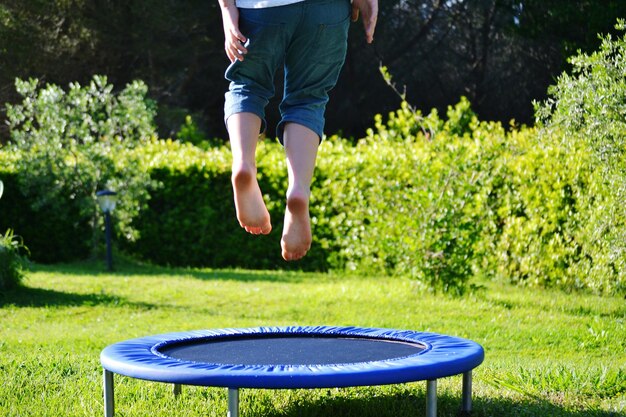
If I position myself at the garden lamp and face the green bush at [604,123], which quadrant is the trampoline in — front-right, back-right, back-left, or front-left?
front-right

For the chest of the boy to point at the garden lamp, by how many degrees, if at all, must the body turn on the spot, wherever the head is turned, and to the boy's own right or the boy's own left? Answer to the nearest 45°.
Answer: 0° — they already face it

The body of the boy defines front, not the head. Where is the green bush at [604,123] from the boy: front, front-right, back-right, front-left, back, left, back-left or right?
front-right

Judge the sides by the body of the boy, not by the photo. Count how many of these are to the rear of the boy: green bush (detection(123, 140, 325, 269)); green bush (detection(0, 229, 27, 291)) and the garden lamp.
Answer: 0

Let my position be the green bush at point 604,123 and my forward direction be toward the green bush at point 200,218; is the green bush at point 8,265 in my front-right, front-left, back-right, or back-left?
front-left

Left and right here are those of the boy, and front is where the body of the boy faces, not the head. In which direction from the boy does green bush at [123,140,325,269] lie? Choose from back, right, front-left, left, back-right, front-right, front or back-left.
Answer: front

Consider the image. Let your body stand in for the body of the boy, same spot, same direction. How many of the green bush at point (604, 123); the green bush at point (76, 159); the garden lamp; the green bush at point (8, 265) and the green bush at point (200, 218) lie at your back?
0

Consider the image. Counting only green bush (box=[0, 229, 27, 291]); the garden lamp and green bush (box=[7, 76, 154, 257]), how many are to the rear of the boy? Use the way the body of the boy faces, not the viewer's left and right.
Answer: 0

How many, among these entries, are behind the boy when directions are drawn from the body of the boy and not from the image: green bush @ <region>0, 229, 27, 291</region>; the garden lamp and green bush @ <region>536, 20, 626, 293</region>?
0

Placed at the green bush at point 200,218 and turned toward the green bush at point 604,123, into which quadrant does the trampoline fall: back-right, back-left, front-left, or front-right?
front-right

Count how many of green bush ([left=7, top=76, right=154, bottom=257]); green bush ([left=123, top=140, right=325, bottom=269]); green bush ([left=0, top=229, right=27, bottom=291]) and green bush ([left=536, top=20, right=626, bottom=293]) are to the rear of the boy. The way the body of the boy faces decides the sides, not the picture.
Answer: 0

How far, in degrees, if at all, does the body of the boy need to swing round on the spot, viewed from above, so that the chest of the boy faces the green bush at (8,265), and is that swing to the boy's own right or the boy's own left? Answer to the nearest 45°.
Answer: approximately 45° to the boy's own left

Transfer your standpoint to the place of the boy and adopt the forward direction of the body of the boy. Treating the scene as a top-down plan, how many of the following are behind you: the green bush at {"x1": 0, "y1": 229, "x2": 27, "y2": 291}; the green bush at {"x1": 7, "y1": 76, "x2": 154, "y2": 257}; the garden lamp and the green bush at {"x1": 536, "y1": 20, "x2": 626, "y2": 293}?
0

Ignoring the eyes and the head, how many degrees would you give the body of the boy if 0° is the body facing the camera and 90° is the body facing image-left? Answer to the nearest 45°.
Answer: approximately 180°
